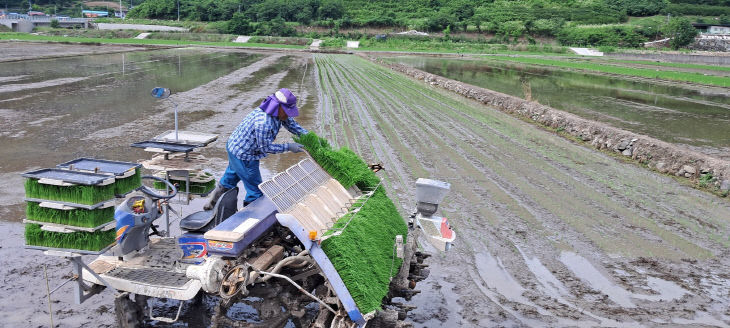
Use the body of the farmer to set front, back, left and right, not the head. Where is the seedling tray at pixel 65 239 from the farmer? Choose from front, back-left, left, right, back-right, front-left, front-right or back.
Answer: back-right

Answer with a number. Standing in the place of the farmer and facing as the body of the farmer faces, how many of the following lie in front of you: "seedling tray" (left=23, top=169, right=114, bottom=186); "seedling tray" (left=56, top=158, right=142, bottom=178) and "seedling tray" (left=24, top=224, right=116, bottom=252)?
0

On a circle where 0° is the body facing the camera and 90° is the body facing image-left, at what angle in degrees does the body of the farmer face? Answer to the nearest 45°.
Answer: approximately 270°

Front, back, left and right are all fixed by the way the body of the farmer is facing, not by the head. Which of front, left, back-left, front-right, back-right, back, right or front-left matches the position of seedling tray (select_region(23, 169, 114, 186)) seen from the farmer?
back-right

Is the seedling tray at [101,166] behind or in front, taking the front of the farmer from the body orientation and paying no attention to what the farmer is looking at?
behind
